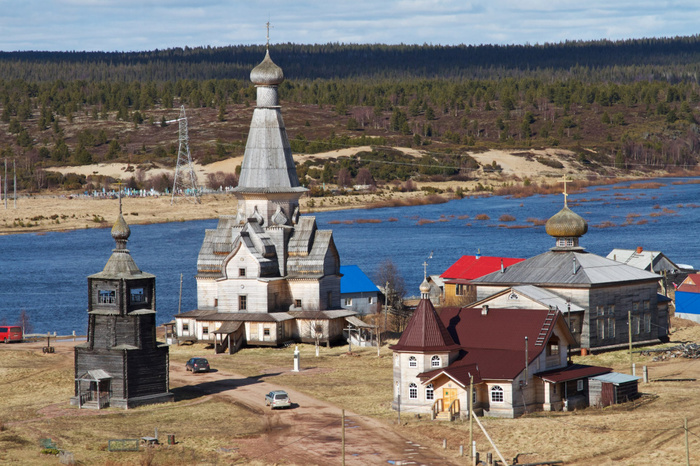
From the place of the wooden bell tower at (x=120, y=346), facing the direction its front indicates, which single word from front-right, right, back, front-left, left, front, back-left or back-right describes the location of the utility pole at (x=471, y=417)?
left

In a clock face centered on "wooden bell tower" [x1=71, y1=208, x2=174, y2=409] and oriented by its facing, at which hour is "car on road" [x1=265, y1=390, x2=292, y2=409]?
The car on road is roughly at 8 o'clock from the wooden bell tower.

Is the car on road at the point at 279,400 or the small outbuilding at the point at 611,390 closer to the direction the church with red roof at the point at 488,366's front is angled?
the car on road

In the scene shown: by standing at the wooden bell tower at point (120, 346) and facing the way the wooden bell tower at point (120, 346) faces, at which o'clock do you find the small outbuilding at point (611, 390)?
The small outbuilding is roughly at 8 o'clock from the wooden bell tower.

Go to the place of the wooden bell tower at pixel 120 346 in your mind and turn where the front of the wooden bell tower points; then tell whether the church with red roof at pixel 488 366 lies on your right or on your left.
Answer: on your left

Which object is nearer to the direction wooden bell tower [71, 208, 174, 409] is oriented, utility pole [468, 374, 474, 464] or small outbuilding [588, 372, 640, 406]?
the utility pole

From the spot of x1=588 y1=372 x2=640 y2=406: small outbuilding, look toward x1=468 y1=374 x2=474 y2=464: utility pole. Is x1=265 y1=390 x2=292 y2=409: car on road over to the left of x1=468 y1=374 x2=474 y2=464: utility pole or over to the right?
right

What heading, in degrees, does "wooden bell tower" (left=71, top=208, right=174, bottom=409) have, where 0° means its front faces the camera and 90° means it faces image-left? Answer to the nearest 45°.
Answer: approximately 45°

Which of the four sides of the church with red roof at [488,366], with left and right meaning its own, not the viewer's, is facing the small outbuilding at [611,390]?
left

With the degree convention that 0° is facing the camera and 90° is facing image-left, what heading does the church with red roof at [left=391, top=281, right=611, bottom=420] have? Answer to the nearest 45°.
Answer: approximately 45°

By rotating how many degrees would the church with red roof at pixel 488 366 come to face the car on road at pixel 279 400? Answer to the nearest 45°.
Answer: approximately 45° to its right

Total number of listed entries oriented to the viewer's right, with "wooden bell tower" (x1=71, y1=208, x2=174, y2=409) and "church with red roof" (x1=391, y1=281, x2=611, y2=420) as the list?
0
